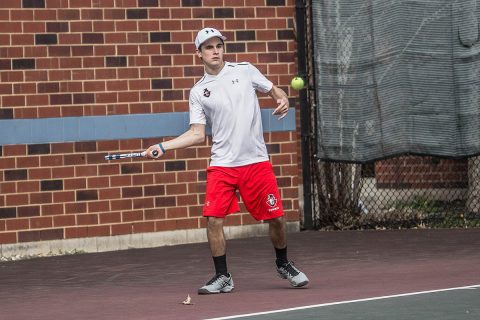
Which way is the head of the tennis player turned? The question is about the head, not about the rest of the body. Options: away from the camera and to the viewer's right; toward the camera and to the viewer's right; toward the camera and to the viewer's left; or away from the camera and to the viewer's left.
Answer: toward the camera and to the viewer's right

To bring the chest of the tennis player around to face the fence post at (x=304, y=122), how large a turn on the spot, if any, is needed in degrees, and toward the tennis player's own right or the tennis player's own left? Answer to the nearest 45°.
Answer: approximately 180°

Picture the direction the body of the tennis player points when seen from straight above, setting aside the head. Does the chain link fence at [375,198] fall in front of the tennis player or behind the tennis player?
behind

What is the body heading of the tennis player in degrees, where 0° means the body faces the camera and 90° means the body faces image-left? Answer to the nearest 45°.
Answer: approximately 0°
